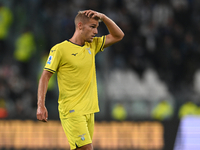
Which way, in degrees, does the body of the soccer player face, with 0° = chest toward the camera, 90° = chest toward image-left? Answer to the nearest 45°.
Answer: approximately 315°
